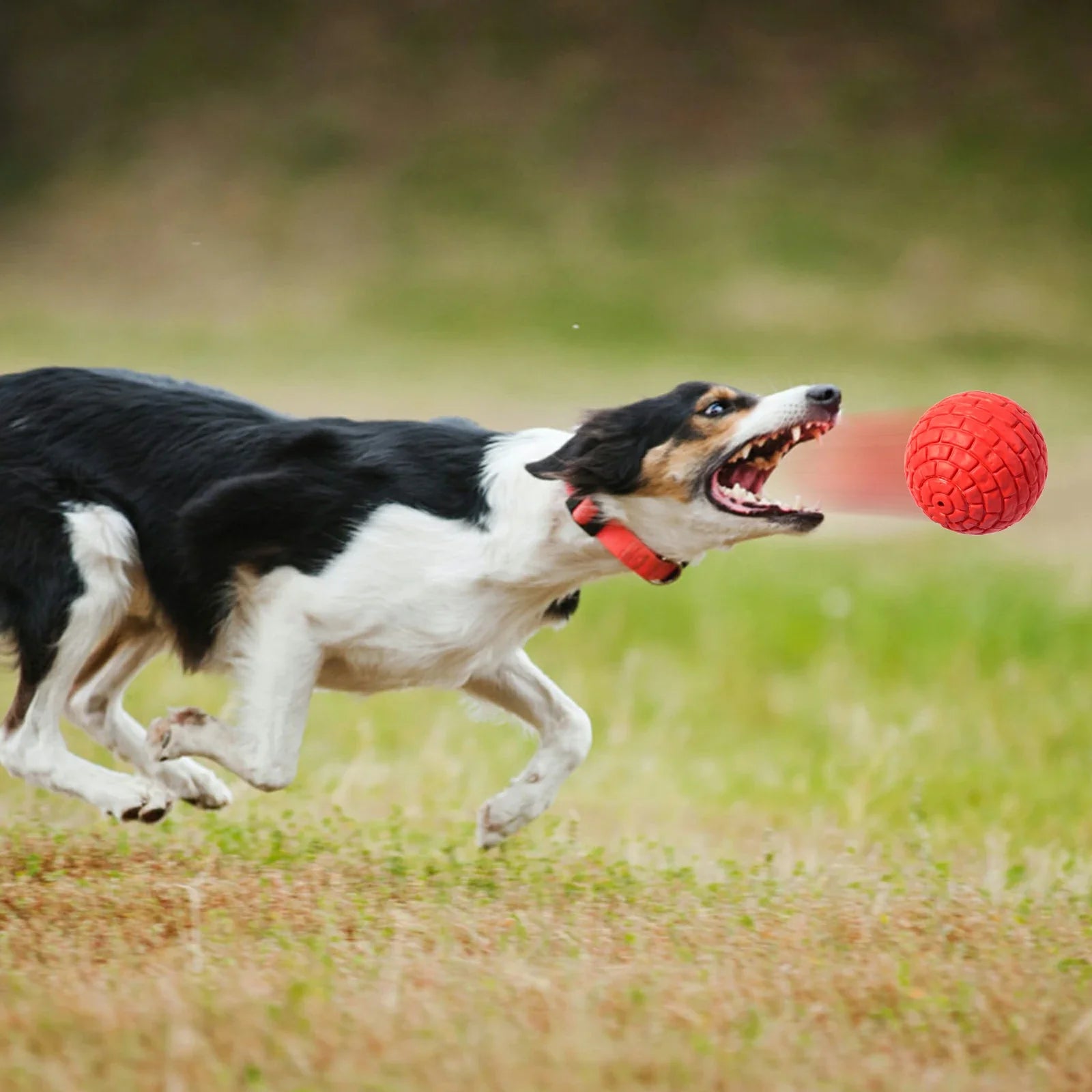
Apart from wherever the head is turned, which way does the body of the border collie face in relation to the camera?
to the viewer's right

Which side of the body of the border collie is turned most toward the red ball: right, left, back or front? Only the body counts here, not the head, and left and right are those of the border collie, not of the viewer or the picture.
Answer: front
